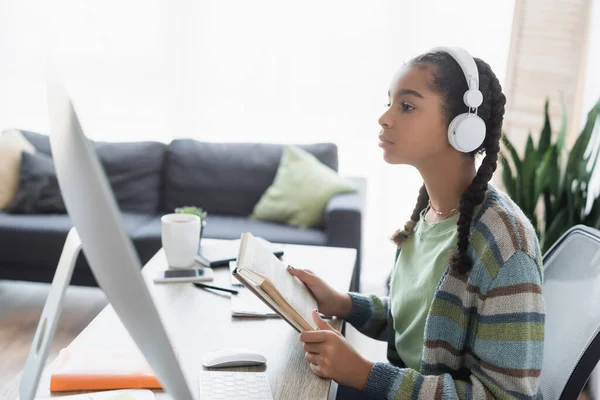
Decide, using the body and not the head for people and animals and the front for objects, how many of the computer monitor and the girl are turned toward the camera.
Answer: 0

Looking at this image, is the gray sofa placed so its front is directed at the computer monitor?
yes

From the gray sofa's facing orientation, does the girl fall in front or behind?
in front

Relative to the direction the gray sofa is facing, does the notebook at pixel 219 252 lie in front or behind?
in front

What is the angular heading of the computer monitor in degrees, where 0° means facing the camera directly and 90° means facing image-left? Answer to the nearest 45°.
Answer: approximately 270°

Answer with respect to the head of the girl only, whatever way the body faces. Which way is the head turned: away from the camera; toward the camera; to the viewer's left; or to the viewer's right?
to the viewer's left

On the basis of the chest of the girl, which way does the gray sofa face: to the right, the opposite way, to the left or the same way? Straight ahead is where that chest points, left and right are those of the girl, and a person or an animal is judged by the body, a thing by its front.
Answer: to the left

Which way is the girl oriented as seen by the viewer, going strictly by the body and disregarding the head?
to the viewer's left

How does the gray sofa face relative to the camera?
toward the camera

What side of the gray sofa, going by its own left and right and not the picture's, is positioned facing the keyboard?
front

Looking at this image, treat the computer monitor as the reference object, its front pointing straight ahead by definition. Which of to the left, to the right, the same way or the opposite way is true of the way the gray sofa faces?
to the right

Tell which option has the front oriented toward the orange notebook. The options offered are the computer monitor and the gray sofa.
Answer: the gray sofa

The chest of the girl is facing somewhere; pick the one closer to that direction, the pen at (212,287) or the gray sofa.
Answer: the pen

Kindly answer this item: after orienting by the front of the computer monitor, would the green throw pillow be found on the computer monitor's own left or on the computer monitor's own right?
on the computer monitor's own left

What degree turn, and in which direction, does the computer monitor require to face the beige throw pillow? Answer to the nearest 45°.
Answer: approximately 90° to its left

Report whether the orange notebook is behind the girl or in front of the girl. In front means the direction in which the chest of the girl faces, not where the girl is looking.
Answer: in front

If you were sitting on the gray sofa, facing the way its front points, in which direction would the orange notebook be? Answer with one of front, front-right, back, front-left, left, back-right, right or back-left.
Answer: front

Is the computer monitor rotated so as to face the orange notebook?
no
